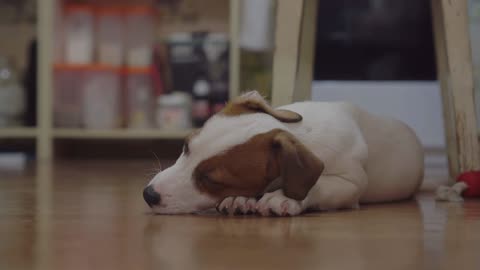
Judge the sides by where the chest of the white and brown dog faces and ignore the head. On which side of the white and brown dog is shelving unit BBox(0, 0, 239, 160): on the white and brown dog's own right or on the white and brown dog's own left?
on the white and brown dog's own right

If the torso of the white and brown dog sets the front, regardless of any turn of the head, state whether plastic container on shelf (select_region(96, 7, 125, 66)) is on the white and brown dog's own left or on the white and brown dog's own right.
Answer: on the white and brown dog's own right

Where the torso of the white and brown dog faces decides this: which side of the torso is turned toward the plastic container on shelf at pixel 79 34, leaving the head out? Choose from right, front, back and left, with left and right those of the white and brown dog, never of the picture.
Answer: right

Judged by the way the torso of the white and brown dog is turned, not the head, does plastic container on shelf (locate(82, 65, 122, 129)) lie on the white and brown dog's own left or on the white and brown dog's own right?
on the white and brown dog's own right

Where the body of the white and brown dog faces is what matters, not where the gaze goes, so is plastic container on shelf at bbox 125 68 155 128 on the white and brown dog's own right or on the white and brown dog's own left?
on the white and brown dog's own right

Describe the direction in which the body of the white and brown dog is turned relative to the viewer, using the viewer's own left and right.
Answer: facing the viewer and to the left of the viewer

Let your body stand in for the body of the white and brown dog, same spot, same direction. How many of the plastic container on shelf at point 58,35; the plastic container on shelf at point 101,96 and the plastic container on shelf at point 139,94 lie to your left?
0

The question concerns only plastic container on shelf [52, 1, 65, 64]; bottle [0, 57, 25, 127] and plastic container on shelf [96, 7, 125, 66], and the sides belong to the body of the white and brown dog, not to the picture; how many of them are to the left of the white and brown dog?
0

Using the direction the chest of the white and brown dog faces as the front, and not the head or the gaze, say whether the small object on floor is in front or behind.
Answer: behind

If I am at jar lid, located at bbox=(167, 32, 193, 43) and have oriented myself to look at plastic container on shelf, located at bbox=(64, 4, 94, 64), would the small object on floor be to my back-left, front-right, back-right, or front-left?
back-left
